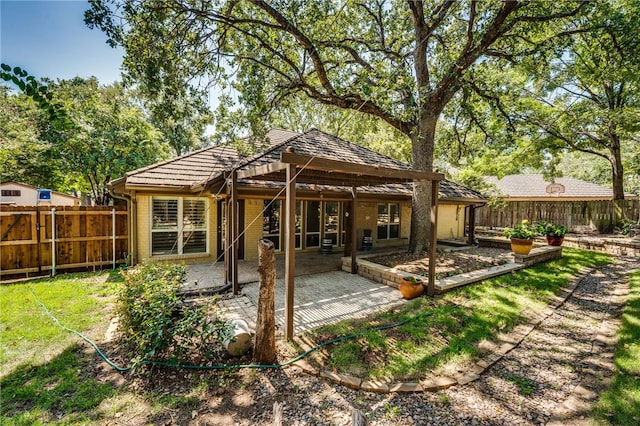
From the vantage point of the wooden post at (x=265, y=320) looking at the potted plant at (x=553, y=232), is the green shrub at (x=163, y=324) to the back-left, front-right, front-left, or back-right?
back-left

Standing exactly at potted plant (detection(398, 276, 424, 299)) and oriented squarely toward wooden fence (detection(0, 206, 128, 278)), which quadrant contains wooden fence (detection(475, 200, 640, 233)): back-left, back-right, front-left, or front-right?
back-right

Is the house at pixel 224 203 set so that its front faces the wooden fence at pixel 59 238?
no
